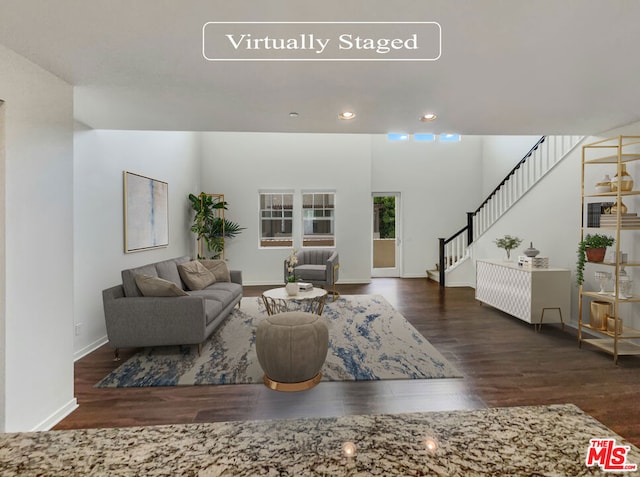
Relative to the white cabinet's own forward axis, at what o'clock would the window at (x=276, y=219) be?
The window is roughly at 2 o'clock from the white cabinet.

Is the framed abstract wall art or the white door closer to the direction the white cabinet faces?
the framed abstract wall art

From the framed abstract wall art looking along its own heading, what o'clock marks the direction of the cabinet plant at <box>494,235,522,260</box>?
The cabinet plant is roughly at 11 o'clock from the framed abstract wall art.

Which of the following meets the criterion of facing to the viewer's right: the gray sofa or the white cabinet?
the gray sofa

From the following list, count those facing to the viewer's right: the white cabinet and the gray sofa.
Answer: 1

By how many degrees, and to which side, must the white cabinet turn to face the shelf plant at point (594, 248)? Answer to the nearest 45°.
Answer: approximately 90° to its left

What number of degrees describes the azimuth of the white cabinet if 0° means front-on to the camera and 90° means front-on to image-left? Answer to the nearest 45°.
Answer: approximately 45°

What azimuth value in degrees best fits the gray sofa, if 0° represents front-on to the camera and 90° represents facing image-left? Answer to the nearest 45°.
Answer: approximately 270°

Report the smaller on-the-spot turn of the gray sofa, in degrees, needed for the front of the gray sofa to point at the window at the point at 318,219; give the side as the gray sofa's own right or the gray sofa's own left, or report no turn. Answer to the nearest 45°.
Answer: approximately 45° to the gray sofa's own left
